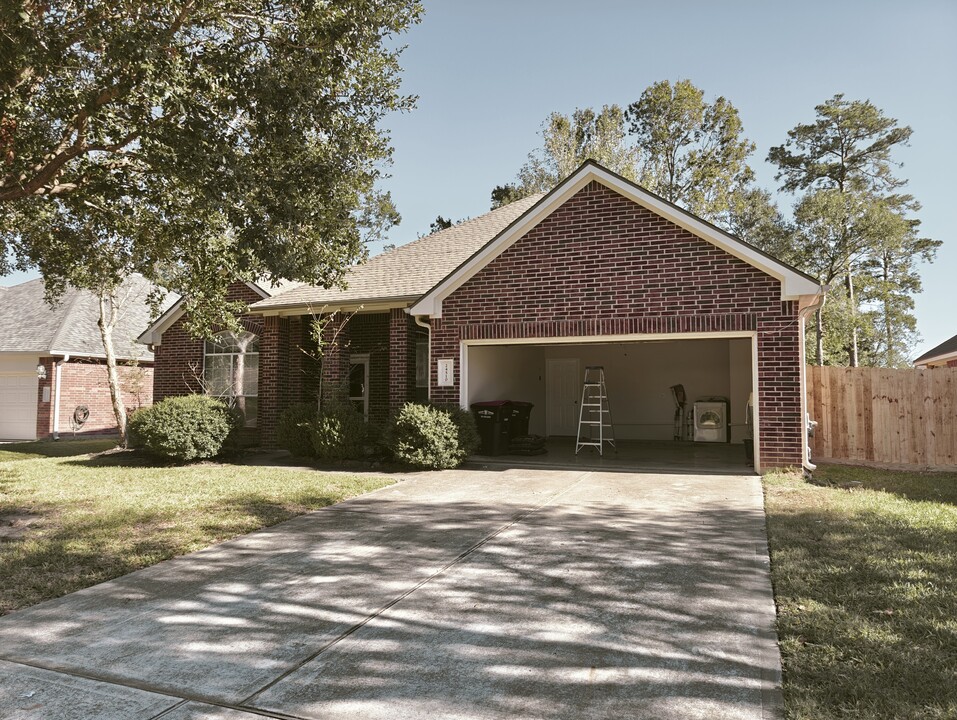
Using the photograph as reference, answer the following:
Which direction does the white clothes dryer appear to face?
toward the camera

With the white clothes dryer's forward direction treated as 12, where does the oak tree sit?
The oak tree is roughly at 1 o'clock from the white clothes dryer.

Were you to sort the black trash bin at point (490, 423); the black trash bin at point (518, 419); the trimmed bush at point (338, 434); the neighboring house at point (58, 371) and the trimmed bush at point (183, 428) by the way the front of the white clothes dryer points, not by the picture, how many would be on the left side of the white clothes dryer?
0

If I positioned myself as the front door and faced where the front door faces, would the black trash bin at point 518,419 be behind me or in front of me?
in front

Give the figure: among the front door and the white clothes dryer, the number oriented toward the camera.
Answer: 2

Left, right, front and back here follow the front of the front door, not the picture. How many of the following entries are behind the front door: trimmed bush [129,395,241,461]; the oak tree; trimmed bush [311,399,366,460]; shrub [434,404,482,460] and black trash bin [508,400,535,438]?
0

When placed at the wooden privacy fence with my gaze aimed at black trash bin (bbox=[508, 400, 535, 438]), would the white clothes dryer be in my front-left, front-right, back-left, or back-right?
front-right

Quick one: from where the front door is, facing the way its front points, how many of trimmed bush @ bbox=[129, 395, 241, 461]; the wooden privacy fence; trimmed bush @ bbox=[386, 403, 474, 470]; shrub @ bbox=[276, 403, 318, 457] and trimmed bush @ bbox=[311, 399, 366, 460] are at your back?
0

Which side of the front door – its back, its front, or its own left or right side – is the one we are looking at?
front

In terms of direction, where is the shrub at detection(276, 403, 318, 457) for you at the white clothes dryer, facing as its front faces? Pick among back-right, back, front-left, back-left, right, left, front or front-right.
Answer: front-right

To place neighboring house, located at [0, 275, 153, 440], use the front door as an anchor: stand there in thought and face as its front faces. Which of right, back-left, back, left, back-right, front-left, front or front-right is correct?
back-right

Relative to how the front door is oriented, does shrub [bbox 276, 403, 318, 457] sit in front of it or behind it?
in front

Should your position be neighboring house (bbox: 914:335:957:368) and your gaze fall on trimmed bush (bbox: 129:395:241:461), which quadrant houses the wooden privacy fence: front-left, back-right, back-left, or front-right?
front-left
